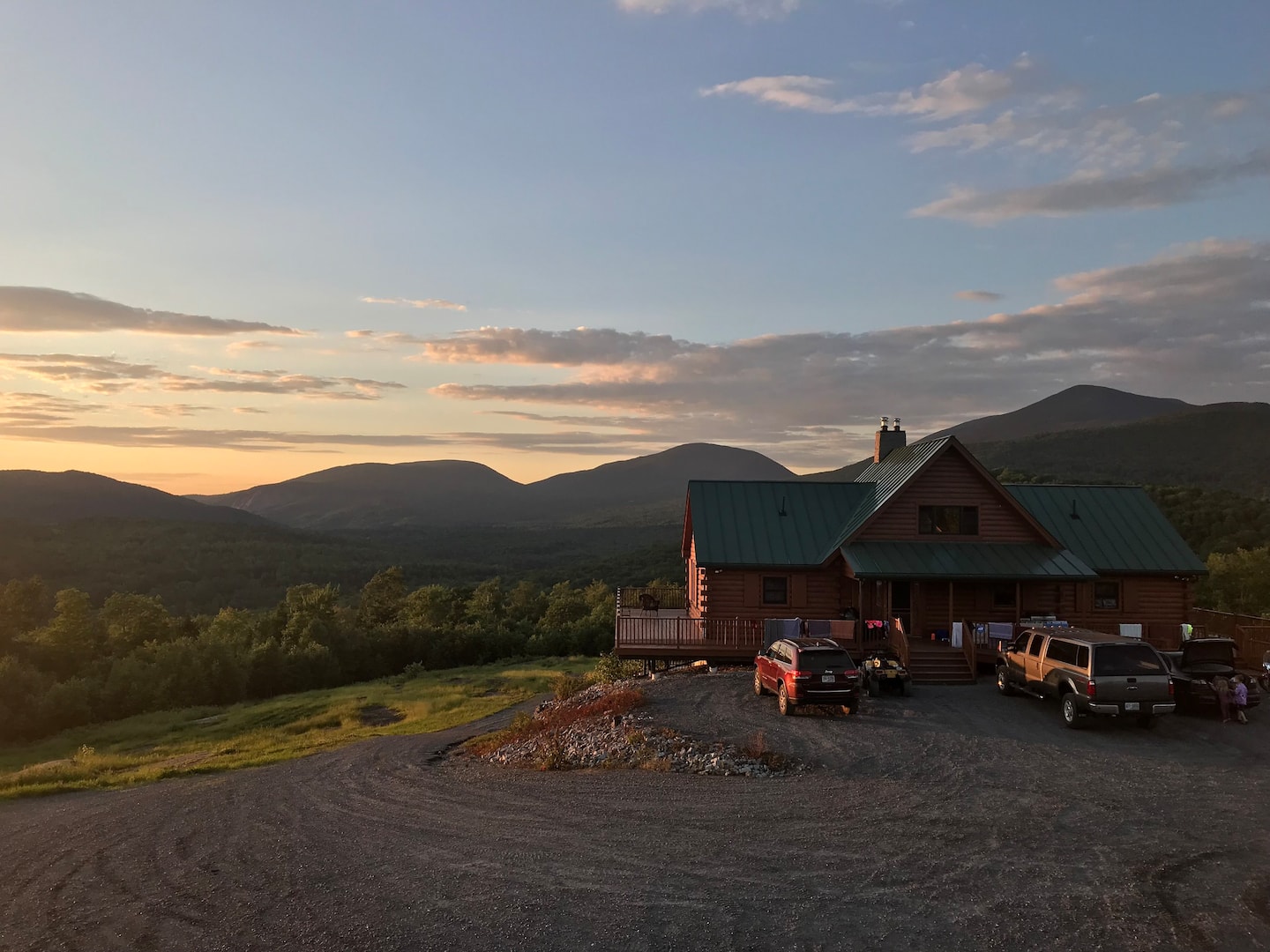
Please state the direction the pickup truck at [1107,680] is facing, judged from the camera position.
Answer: facing away from the viewer and to the left of the viewer

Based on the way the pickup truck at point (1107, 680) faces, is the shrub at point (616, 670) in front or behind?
in front

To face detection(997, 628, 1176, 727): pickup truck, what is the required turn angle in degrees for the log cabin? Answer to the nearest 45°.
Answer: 0° — it already faces it

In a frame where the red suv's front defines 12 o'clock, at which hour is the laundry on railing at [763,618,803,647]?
The laundry on railing is roughly at 1 o'clock from the red suv.

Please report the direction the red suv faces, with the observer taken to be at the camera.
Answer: facing away from the viewer and to the left of the viewer

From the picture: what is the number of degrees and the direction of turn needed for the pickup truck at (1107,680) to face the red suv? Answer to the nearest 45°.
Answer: approximately 45° to its left

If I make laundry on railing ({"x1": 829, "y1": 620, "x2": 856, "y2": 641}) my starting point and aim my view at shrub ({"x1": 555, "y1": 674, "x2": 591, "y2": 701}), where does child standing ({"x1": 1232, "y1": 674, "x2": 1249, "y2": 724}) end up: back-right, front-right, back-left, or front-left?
back-left

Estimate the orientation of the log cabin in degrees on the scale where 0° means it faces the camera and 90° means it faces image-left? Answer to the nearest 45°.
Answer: approximately 0°

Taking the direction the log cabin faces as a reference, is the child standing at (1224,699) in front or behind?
in front
